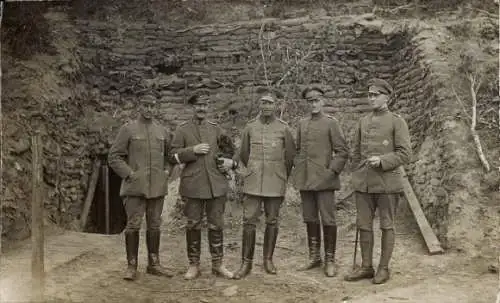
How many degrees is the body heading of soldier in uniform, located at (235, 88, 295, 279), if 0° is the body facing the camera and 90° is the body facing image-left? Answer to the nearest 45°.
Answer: approximately 0°

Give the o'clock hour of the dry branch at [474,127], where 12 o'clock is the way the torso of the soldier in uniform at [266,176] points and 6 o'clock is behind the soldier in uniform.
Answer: The dry branch is roughly at 8 o'clock from the soldier in uniform.

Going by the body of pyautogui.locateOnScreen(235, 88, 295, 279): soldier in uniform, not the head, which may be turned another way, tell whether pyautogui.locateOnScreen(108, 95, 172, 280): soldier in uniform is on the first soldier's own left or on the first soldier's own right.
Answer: on the first soldier's own right

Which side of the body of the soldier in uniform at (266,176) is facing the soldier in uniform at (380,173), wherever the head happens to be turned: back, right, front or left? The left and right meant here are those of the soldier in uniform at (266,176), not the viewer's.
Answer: left

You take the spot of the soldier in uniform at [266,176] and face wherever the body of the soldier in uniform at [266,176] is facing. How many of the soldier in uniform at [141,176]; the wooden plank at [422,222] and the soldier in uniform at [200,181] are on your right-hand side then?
2

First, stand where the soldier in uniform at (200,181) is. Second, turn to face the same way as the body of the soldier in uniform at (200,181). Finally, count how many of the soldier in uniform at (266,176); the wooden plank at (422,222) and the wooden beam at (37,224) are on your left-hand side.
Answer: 2

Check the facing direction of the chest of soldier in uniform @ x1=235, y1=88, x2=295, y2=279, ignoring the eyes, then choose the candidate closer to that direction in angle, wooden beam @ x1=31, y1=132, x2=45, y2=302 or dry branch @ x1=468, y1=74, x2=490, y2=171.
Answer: the wooden beam

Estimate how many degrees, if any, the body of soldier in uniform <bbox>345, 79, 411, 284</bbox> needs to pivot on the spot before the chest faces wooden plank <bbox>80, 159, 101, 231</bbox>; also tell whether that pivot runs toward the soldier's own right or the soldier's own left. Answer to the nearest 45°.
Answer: approximately 90° to the soldier's own right

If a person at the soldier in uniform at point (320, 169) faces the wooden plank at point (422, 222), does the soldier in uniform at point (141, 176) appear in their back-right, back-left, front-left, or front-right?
back-left

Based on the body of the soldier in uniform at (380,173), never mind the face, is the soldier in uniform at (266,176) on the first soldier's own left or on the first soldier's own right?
on the first soldier's own right

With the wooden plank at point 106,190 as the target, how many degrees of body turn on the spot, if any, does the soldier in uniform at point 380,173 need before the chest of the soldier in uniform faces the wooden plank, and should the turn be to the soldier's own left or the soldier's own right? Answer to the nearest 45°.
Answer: approximately 90° to the soldier's own right

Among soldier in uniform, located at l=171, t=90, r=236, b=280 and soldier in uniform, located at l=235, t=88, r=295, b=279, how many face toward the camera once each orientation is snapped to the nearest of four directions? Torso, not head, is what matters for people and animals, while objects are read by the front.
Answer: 2

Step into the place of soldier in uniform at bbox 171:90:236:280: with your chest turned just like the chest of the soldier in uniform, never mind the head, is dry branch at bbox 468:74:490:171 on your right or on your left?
on your left

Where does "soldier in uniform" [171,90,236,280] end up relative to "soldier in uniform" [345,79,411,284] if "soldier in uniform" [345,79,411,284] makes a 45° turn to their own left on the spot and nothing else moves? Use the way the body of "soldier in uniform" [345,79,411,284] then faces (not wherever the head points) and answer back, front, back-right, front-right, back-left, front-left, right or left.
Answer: right
